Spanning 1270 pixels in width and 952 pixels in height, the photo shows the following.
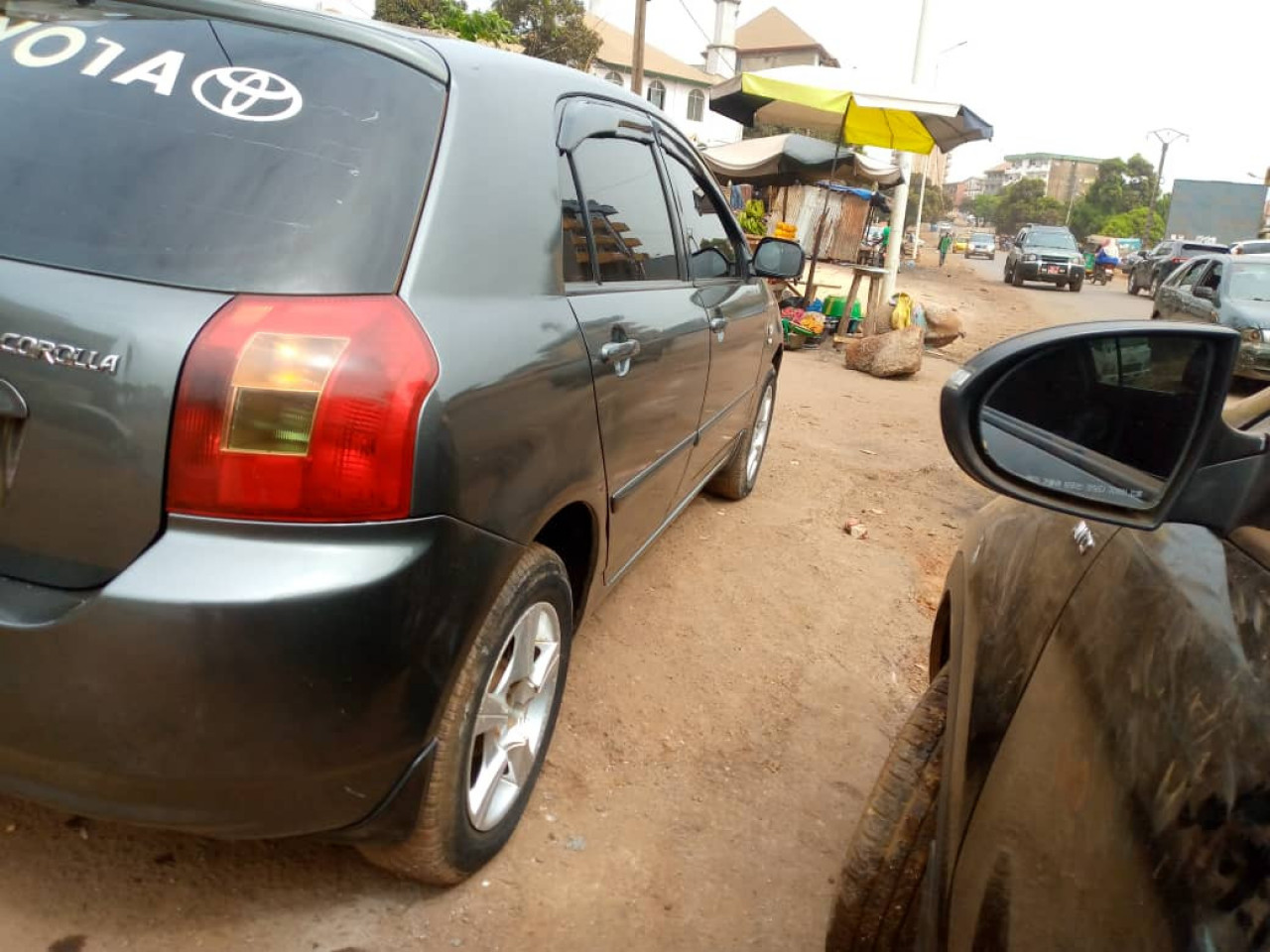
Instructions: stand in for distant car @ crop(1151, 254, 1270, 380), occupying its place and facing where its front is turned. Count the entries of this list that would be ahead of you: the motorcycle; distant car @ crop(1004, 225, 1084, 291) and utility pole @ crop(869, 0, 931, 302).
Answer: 0

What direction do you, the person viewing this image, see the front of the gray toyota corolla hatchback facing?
facing away from the viewer and to the right of the viewer

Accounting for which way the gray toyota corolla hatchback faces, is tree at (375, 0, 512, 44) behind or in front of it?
in front

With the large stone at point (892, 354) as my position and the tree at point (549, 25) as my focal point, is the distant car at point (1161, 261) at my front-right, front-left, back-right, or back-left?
front-right

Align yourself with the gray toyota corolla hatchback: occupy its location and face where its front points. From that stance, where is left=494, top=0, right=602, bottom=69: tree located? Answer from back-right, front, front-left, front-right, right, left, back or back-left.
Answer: front-left

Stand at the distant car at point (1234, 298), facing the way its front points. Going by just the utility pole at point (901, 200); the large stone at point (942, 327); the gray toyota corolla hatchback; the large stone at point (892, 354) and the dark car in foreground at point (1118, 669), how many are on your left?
0

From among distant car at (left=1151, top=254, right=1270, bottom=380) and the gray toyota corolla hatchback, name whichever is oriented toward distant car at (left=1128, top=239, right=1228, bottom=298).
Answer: the gray toyota corolla hatchback

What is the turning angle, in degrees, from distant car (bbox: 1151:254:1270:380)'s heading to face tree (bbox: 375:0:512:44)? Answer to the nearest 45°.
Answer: approximately 135° to its right

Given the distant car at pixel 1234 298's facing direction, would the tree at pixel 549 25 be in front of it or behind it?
behind

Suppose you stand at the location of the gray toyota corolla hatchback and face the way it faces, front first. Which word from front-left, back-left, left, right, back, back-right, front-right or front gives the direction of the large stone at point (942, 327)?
front

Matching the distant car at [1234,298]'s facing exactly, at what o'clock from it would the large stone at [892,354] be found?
The large stone is roughly at 3 o'clock from the distant car.

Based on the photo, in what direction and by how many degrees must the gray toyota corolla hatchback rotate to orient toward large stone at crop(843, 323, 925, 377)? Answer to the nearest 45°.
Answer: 0° — it already faces it

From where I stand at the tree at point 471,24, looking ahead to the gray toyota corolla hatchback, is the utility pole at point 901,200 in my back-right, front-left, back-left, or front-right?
front-left

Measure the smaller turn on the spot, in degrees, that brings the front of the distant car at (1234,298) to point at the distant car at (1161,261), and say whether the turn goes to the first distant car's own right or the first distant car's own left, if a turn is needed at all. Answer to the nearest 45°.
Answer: approximately 135° to the first distant car's own left

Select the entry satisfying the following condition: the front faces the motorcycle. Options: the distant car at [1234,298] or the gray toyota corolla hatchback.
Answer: the gray toyota corolla hatchback

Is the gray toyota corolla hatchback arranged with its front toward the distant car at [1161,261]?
yes

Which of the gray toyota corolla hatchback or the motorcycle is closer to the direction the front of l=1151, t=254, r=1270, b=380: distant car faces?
the gray toyota corolla hatchback

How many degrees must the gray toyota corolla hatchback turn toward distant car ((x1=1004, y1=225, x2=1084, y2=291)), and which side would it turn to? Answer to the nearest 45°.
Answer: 0° — it already faces it

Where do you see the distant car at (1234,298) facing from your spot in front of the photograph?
facing the viewer and to the right of the viewer

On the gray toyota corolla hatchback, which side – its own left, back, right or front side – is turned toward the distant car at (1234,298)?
front

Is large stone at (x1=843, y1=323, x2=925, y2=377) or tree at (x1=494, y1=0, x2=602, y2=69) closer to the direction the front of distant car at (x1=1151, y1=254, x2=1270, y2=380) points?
the large stone

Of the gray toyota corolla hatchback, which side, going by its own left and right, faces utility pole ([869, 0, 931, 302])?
front

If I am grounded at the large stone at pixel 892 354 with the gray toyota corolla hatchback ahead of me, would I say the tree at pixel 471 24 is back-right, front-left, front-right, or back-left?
back-right

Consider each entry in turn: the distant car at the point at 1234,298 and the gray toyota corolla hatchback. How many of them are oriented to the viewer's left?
0

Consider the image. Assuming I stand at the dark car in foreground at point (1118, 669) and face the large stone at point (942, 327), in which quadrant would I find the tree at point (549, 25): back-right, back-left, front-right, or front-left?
front-left
